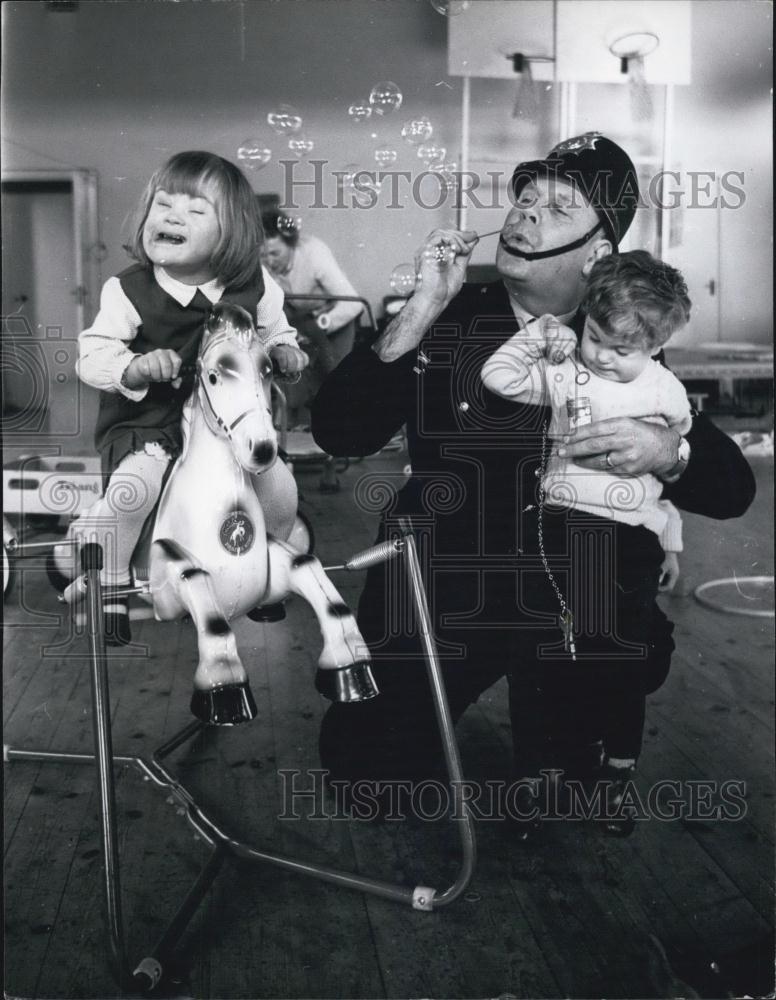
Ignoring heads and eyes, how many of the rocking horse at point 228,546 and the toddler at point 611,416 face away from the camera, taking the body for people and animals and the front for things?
0

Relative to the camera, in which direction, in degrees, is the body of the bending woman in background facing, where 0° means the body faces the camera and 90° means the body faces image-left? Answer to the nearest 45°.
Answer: approximately 45°
